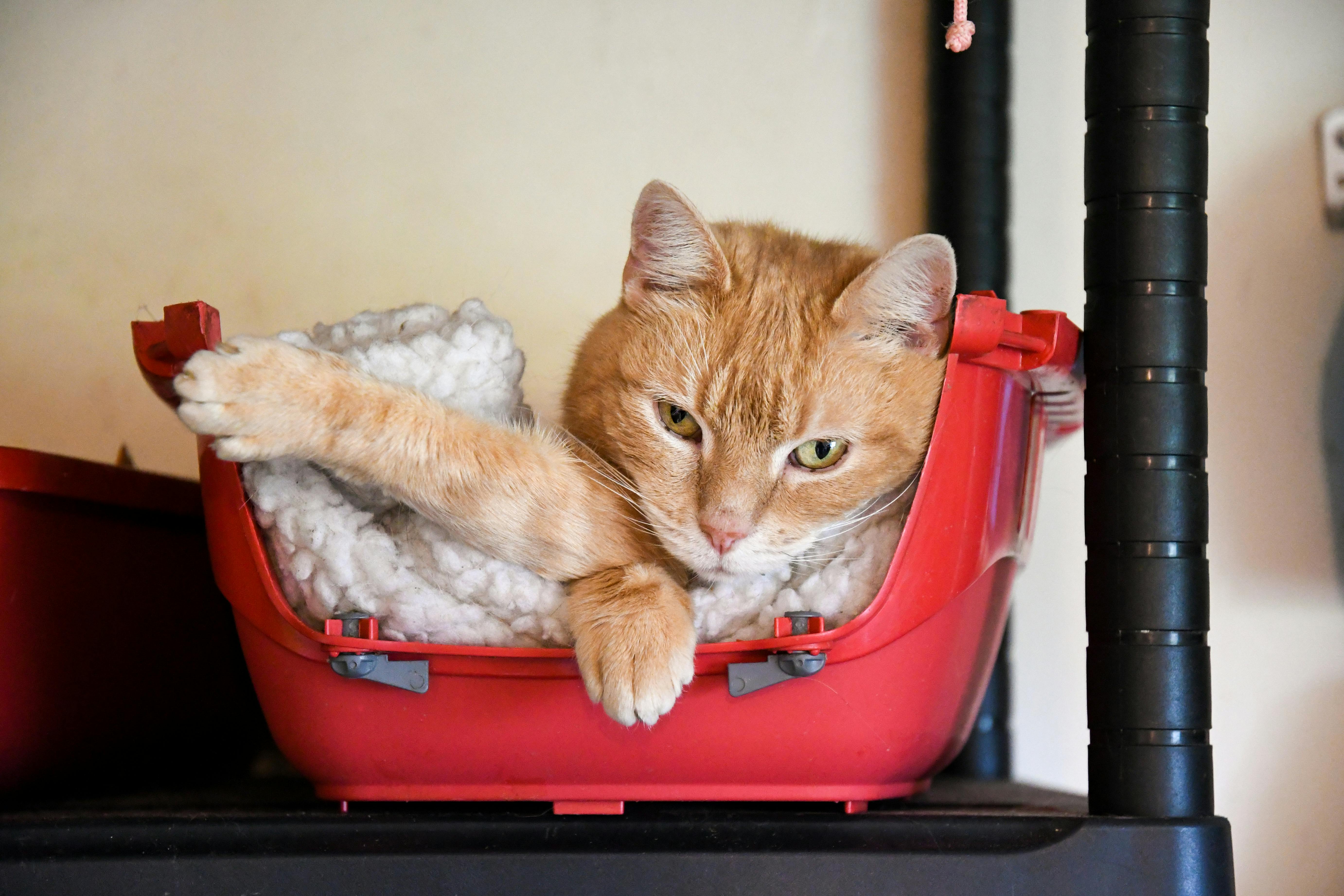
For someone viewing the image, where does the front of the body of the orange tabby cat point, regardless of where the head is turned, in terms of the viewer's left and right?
facing the viewer

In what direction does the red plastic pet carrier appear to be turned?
toward the camera

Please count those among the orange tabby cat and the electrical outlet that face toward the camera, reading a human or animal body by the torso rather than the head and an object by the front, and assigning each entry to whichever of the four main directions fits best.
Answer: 2

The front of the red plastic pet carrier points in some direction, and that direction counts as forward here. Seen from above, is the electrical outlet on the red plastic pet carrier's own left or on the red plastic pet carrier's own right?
on the red plastic pet carrier's own left

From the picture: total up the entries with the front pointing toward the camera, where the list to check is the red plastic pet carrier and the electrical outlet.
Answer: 2
